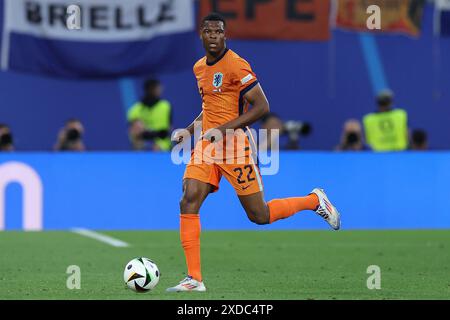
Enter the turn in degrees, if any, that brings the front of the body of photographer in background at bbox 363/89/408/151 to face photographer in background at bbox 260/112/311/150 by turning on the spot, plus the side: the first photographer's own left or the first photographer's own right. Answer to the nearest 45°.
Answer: approximately 90° to the first photographer's own right

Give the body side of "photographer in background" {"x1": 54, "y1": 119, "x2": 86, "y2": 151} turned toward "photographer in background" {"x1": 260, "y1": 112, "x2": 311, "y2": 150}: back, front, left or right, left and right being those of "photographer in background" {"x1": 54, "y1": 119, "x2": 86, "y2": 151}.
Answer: left

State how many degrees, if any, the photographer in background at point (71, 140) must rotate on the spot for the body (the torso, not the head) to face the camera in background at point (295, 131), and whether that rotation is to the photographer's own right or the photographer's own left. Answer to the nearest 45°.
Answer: approximately 90° to the photographer's own left

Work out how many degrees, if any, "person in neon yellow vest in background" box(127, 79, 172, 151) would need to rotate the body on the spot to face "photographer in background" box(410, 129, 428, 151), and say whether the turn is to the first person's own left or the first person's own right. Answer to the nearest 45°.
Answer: approximately 90° to the first person's own left

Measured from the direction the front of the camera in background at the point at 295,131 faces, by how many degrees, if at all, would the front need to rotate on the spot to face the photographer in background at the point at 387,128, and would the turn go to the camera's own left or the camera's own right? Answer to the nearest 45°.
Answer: approximately 45° to the camera's own left

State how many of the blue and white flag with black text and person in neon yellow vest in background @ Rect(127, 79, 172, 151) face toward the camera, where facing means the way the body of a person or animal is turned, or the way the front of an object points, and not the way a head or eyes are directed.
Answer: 2
